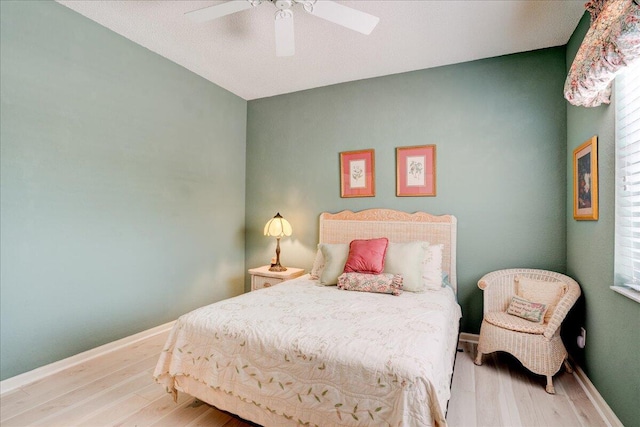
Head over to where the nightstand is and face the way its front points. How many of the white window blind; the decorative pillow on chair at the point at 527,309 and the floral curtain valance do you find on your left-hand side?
3

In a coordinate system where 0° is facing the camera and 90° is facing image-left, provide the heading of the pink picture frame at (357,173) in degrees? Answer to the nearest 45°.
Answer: approximately 0°

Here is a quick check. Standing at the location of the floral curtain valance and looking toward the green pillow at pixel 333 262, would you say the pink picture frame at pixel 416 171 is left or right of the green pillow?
right

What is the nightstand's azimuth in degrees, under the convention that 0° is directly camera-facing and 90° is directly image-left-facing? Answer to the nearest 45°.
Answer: approximately 45°

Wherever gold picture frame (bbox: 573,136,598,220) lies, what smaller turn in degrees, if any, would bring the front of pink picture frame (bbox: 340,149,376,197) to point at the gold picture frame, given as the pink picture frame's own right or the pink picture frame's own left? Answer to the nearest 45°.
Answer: approximately 45° to the pink picture frame's own left

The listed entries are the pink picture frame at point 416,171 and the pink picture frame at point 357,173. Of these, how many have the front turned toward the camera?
2
